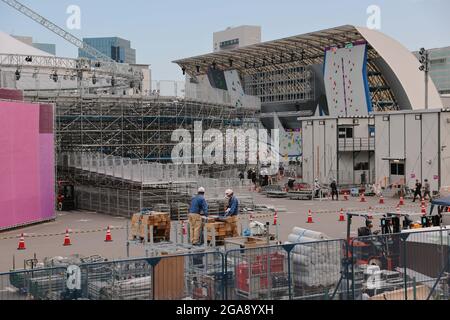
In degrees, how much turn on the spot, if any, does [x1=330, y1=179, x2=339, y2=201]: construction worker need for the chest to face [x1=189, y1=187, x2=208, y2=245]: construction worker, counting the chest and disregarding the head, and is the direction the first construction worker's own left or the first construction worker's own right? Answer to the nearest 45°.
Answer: approximately 180°

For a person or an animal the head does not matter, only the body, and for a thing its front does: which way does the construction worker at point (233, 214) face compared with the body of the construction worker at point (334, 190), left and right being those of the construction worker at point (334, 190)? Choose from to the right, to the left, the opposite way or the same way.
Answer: to the left

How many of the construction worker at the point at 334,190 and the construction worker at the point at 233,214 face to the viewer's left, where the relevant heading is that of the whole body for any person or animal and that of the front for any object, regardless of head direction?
1

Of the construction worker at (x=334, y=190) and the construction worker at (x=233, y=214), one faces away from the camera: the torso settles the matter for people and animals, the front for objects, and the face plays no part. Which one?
the construction worker at (x=334, y=190)

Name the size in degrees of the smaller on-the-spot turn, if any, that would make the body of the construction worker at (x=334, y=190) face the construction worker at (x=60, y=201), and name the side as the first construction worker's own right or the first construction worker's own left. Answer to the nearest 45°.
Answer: approximately 135° to the first construction worker's own left

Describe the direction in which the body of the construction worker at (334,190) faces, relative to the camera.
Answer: away from the camera

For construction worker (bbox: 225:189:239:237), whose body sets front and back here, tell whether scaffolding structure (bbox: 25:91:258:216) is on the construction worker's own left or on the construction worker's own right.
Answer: on the construction worker's own right

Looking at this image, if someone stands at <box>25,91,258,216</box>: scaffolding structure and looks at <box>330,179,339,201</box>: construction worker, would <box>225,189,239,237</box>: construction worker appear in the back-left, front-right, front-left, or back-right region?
front-right

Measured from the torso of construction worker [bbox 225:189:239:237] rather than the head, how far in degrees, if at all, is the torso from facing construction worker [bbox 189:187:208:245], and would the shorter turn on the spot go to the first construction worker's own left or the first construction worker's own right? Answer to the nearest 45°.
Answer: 0° — they already face them

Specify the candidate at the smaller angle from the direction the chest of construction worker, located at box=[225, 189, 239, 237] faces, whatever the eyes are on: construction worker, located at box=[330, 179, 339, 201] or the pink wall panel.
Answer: the pink wall panel

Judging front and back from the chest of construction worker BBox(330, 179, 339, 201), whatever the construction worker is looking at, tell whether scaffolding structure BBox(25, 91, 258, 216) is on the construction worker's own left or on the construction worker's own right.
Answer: on the construction worker's own left

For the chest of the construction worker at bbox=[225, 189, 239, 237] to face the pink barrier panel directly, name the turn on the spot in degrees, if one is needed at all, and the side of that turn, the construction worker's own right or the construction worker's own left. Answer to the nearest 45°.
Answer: approximately 45° to the construction worker's own right

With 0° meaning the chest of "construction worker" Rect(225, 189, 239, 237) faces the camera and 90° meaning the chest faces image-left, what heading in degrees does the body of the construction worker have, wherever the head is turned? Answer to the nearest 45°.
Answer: approximately 90°
